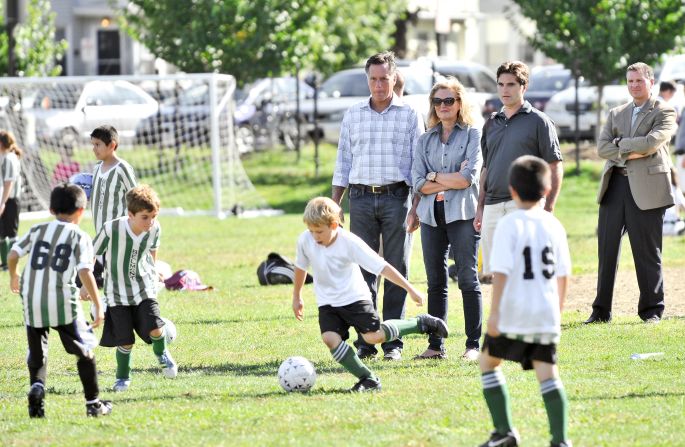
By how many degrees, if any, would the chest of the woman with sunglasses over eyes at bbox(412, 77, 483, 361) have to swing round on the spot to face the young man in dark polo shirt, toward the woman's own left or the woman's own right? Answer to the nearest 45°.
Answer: approximately 135° to the woman's own left

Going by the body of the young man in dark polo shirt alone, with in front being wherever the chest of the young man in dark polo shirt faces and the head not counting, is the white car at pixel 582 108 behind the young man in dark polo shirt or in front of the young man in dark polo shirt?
behind

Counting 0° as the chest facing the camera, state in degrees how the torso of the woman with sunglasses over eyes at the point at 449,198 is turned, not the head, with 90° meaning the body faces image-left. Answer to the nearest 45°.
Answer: approximately 45°

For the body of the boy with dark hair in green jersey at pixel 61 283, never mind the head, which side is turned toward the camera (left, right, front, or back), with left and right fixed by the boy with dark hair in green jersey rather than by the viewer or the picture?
back

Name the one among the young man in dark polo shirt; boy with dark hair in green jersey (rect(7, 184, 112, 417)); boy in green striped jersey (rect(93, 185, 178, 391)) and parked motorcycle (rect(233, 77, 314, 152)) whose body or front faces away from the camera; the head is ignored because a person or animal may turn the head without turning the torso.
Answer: the boy with dark hair in green jersey

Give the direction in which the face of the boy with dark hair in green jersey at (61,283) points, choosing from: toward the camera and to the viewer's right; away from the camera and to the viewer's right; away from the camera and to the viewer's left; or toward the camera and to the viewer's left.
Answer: away from the camera and to the viewer's right

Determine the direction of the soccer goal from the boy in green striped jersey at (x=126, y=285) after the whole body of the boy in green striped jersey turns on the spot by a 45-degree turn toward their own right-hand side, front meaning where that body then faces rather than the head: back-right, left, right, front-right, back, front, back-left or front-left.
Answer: back

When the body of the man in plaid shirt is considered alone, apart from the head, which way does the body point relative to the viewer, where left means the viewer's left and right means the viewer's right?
facing the viewer

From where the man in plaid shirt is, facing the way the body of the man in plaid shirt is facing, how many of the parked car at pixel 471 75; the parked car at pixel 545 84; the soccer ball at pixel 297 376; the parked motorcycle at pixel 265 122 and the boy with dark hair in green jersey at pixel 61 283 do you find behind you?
3

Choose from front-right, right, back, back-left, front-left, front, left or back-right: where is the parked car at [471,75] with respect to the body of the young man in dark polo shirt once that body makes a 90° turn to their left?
back-left

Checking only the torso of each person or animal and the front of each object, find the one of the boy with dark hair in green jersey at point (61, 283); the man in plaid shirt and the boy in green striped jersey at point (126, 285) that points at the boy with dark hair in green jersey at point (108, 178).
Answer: the boy with dark hair in green jersey at point (61, 283)

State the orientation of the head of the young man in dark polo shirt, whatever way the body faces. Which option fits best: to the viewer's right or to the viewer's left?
to the viewer's left

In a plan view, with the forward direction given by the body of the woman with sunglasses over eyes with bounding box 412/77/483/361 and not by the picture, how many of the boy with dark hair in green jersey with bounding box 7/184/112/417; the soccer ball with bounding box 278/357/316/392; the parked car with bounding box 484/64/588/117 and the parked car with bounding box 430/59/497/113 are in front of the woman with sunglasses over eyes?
2

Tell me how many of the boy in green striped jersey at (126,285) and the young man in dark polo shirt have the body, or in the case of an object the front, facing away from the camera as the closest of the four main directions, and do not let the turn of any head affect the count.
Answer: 0

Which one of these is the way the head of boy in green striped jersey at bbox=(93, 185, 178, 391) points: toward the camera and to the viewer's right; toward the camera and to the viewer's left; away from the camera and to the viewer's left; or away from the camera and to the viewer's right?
toward the camera and to the viewer's right
